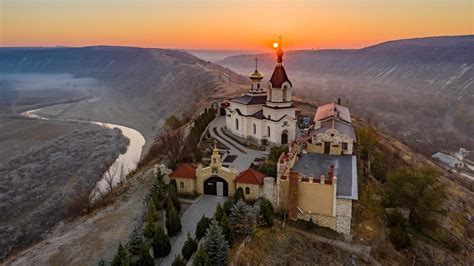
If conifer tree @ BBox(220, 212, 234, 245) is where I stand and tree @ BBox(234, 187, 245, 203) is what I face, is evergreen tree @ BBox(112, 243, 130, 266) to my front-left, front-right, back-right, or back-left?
back-left

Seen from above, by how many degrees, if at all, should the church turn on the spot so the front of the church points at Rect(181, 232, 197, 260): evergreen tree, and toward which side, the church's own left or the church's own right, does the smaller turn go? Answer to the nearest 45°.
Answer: approximately 45° to the church's own right

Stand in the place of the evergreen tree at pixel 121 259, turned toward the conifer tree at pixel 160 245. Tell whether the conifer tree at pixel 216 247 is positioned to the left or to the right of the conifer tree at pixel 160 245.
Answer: right

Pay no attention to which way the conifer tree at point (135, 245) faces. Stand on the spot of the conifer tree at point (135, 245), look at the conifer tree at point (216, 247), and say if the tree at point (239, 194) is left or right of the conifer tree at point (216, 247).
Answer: left

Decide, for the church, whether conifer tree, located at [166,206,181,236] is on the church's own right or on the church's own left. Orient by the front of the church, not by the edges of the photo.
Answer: on the church's own right

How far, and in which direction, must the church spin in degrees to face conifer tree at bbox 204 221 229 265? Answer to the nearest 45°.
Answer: approximately 45° to its right
